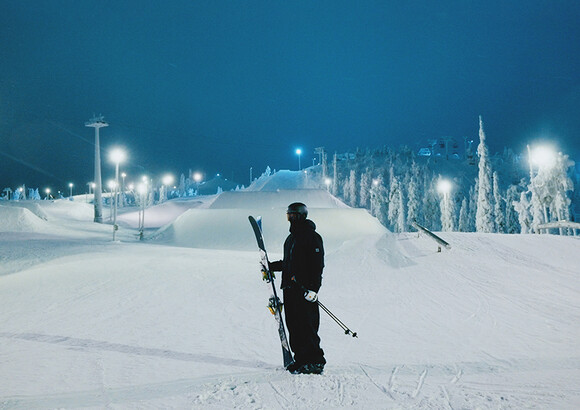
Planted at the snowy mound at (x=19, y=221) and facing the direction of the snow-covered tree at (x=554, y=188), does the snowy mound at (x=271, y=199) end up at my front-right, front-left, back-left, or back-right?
front-left

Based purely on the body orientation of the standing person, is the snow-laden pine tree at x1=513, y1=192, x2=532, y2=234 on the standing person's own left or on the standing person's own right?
on the standing person's own right

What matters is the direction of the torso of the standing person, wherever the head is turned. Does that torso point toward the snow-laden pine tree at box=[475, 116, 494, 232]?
no

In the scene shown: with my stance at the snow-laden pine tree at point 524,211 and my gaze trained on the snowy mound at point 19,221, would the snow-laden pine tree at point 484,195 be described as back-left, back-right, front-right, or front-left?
front-right
